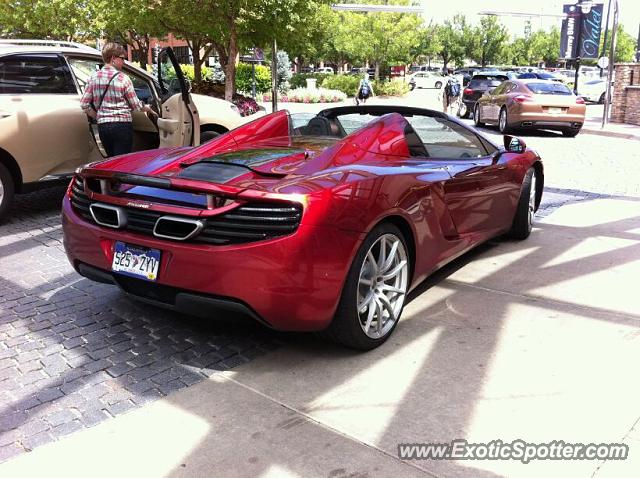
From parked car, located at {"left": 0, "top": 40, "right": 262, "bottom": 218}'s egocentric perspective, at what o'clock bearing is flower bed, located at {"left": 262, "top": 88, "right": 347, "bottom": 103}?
The flower bed is roughly at 11 o'clock from the parked car.

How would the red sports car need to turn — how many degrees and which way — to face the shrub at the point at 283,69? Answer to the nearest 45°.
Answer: approximately 45° to its left

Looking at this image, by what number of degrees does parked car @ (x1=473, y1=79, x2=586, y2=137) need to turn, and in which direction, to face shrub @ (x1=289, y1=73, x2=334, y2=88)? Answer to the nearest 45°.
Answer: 0° — it already faces it

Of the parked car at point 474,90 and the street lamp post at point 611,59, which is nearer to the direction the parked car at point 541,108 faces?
the parked car

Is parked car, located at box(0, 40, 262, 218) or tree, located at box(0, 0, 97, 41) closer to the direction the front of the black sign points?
the parked car

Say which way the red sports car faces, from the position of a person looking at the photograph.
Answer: facing away from the viewer and to the right of the viewer

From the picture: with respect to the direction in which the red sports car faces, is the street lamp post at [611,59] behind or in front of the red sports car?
in front

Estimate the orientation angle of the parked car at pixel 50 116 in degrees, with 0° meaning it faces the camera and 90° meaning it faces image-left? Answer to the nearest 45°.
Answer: approximately 225°
